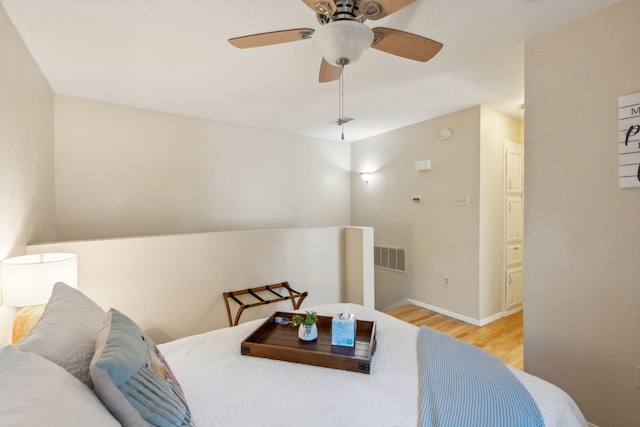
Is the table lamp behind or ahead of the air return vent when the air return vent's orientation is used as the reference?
ahead

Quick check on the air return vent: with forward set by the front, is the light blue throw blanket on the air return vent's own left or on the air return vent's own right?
on the air return vent's own left

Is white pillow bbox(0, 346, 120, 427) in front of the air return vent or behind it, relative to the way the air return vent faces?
in front

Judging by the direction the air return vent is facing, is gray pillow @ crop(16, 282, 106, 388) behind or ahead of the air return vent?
ahead

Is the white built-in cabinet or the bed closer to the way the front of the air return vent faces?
the bed

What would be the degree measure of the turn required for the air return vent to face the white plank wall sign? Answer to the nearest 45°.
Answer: approximately 90° to its left

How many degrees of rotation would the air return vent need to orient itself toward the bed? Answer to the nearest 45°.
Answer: approximately 45° to its left

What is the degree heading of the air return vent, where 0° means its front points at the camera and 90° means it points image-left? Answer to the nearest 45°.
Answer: approximately 45°

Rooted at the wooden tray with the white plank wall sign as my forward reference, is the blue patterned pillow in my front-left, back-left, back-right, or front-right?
back-right

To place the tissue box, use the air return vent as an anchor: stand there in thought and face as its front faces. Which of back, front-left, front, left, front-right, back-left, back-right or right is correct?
front-left
